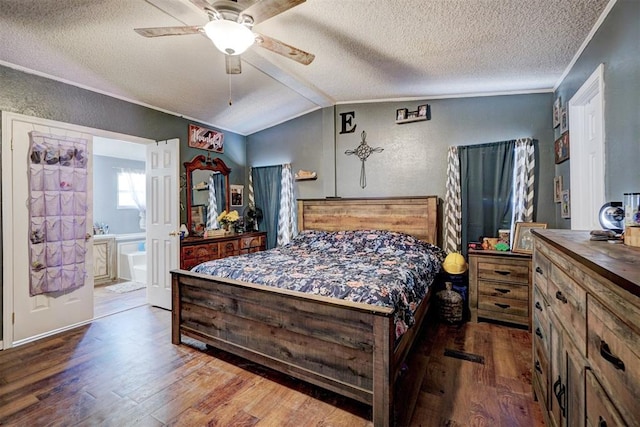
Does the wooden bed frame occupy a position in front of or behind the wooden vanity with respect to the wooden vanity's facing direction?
in front

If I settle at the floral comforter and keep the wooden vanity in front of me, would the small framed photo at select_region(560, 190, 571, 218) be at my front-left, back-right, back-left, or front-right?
back-right

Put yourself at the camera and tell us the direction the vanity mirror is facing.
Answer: facing the viewer and to the right of the viewer

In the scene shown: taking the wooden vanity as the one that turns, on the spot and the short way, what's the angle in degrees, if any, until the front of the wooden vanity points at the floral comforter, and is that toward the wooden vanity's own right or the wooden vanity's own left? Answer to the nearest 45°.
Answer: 0° — it already faces it

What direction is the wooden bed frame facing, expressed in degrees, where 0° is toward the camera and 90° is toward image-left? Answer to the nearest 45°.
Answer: approximately 45°

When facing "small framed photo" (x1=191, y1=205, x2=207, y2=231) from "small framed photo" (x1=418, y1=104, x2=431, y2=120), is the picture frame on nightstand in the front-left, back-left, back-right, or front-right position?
back-left

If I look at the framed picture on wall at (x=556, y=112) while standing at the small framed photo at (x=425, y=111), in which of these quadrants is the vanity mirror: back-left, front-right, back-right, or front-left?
back-right

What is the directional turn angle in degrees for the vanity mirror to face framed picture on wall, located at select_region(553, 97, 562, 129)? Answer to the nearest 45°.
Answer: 0° — it already faces it
